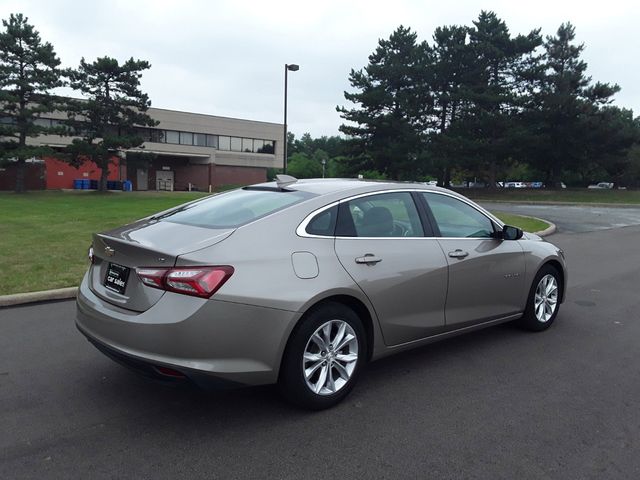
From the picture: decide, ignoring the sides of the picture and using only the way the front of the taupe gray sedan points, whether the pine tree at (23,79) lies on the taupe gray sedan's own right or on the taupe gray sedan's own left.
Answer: on the taupe gray sedan's own left

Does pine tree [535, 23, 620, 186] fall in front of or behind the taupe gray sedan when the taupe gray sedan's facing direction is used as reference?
in front

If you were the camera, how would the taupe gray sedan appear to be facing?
facing away from the viewer and to the right of the viewer

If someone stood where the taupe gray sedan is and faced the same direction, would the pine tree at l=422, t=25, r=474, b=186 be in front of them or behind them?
in front

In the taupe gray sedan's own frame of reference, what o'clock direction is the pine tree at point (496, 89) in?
The pine tree is roughly at 11 o'clock from the taupe gray sedan.

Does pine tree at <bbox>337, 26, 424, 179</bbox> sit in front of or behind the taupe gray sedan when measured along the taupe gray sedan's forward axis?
in front

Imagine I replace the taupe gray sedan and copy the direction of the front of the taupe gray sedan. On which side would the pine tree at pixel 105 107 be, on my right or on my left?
on my left

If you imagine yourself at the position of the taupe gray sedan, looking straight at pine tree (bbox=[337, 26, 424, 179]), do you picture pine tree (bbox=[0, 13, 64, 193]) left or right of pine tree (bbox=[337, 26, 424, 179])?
left
